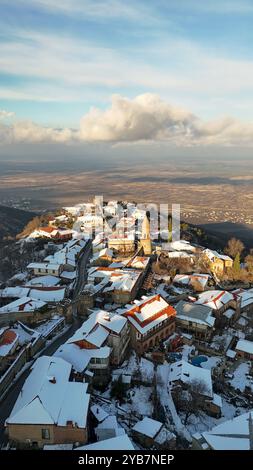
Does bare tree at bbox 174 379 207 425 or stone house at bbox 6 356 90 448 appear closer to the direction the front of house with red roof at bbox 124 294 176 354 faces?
the bare tree

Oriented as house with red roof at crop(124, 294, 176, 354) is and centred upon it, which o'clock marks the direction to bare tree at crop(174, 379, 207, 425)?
The bare tree is roughly at 1 o'clock from the house with red roof.

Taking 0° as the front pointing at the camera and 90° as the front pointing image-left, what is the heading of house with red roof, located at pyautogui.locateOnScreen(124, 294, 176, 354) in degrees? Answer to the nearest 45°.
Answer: approximately 315°

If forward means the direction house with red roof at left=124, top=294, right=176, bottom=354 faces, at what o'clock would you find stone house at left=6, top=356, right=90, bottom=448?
The stone house is roughly at 2 o'clock from the house with red roof.

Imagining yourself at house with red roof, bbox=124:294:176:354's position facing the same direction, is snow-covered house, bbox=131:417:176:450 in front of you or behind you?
in front

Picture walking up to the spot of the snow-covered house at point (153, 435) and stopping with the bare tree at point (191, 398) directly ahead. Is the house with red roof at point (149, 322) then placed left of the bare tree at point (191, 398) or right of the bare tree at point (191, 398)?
left
